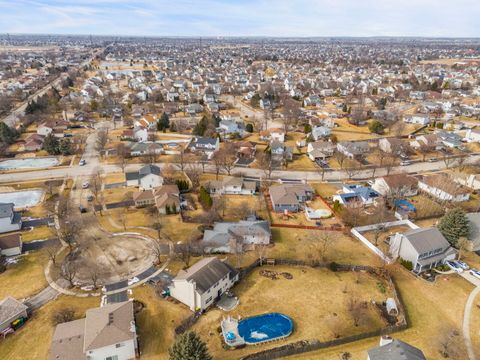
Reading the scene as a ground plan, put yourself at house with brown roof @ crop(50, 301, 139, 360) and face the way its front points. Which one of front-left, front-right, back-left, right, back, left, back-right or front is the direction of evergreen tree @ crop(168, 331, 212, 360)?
back-right

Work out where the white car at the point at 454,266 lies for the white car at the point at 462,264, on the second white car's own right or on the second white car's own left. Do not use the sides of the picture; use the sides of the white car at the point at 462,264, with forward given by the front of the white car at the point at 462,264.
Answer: on the second white car's own left

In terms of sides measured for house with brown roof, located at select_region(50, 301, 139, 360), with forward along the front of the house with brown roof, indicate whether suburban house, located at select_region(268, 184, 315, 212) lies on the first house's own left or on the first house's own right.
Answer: on the first house's own right

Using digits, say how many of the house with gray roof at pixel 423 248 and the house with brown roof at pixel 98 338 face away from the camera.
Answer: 1

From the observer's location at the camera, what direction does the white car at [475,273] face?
facing away from the viewer and to the left of the viewer

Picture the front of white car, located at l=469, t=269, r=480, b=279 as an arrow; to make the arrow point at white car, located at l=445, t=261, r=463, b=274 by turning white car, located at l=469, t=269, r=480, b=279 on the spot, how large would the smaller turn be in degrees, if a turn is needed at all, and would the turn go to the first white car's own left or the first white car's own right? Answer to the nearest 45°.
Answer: approximately 45° to the first white car's own left

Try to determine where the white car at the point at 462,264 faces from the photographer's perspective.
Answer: facing away from the viewer and to the left of the viewer

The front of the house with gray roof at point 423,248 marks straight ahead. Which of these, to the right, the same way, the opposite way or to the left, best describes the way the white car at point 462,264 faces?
the opposite way

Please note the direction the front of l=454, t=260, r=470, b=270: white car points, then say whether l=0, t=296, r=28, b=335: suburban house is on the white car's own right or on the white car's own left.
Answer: on the white car's own left

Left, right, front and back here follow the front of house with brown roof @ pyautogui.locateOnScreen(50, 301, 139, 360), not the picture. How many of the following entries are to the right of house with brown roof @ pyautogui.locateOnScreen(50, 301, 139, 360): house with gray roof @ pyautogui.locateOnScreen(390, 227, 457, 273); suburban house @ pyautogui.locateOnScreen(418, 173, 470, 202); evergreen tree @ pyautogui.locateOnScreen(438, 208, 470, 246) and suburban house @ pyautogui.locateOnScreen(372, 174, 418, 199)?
4
